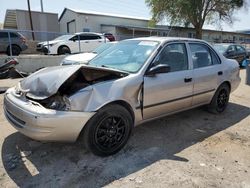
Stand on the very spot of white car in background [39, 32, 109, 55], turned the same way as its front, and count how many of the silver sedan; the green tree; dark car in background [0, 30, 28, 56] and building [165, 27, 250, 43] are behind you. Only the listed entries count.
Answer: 2

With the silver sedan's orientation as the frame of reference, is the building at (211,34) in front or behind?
behind

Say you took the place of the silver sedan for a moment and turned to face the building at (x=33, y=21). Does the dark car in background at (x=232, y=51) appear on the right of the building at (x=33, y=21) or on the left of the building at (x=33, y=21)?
right

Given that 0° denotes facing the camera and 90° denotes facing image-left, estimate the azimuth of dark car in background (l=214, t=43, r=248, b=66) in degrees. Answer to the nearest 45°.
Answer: approximately 45°

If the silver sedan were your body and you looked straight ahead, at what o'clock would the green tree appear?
The green tree is roughly at 5 o'clock from the silver sedan.

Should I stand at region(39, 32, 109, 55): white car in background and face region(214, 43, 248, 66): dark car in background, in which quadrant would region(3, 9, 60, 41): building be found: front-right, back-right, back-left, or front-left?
back-left

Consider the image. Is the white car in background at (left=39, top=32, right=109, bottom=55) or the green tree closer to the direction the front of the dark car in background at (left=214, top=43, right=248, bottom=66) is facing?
the white car in background

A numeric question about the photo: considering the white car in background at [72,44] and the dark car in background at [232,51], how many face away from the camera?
0

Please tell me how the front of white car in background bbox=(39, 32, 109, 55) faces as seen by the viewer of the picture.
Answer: facing the viewer and to the left of the viewer

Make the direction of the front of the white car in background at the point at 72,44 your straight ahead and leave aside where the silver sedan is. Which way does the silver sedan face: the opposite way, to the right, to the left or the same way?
the same way

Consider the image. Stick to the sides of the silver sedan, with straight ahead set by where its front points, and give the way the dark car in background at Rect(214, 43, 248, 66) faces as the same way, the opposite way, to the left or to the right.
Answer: the same way

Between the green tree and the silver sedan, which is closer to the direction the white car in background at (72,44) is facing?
the silver sedan

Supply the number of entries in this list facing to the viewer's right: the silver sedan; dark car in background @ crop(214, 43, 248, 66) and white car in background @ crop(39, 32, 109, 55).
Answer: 0
